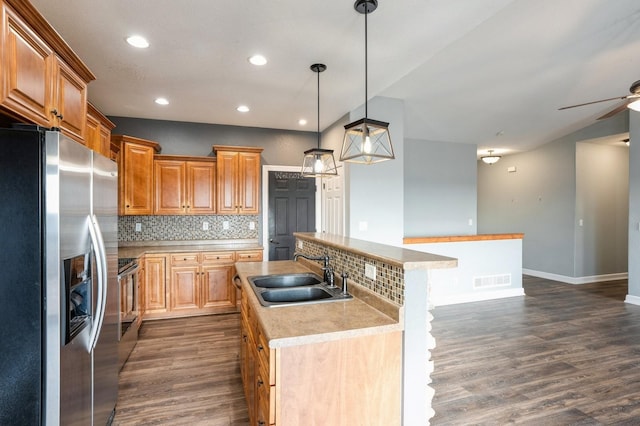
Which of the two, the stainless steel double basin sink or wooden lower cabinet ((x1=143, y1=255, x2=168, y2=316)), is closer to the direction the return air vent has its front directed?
the stainless steel double basin sink

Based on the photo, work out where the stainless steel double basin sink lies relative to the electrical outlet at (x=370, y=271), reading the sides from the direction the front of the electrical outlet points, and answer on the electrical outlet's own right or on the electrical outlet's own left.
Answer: on the electrical outlet's own right

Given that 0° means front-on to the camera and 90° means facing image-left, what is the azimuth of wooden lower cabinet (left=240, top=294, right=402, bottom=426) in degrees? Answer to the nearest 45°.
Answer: approximately 90°

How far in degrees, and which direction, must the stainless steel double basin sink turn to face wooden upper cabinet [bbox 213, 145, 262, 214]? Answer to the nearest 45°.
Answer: approximately 90° to its right

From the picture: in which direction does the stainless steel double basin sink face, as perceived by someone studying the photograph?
facing to the left of the viewer

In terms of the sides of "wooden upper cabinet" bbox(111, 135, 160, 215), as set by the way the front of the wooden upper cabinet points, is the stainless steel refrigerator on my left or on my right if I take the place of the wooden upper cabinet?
on my right

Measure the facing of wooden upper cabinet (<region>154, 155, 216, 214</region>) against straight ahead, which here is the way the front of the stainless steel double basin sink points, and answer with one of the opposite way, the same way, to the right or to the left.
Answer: to the left

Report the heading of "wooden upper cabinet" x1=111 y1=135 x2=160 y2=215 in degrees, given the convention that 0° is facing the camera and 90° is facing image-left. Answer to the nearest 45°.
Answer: approximately 315°

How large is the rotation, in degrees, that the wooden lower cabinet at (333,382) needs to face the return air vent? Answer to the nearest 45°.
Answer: approximately 135° to its right
